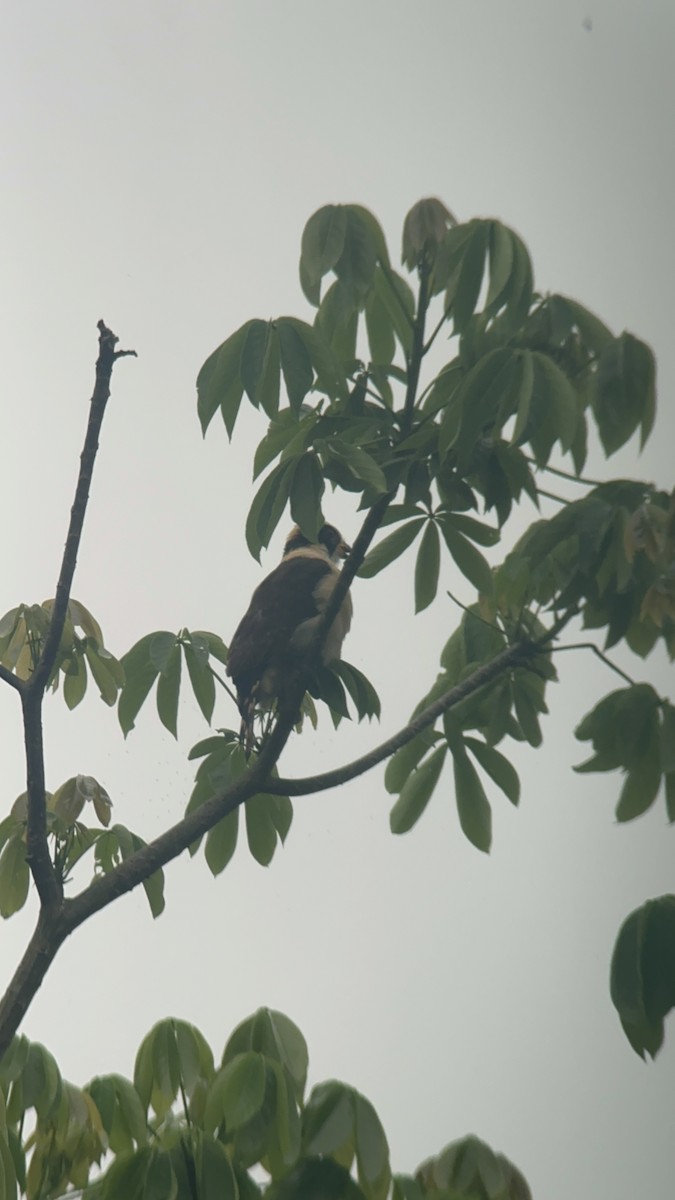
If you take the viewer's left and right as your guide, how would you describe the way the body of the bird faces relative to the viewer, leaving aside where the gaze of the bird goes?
facing away from the viewer and to the right of the viewer
